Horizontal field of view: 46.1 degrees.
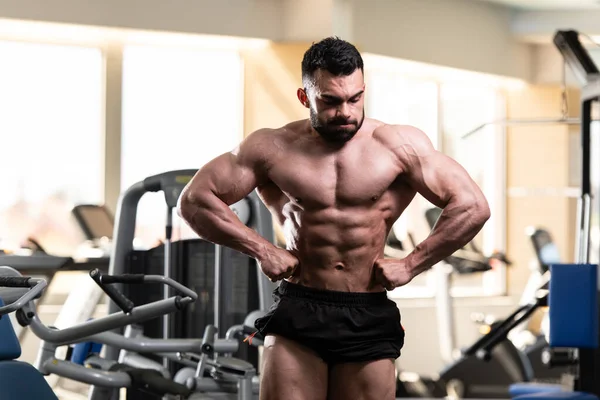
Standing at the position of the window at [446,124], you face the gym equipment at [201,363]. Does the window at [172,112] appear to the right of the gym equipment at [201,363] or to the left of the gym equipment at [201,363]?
right

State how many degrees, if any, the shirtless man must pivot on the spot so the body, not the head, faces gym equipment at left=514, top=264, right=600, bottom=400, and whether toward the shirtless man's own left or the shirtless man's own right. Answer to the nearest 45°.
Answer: approximately 135° to the shirtless man's own left

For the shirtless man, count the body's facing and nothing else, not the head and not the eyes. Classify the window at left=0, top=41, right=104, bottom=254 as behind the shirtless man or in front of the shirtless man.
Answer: behind

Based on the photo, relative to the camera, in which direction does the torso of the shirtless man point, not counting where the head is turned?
toward the camera

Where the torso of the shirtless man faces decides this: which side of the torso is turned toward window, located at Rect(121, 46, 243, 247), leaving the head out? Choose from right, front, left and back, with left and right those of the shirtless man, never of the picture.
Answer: back

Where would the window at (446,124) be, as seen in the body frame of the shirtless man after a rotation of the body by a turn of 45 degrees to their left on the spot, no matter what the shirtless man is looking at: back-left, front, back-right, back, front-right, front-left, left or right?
back-left

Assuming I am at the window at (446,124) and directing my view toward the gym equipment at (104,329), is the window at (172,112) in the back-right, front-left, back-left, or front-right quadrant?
front-right
